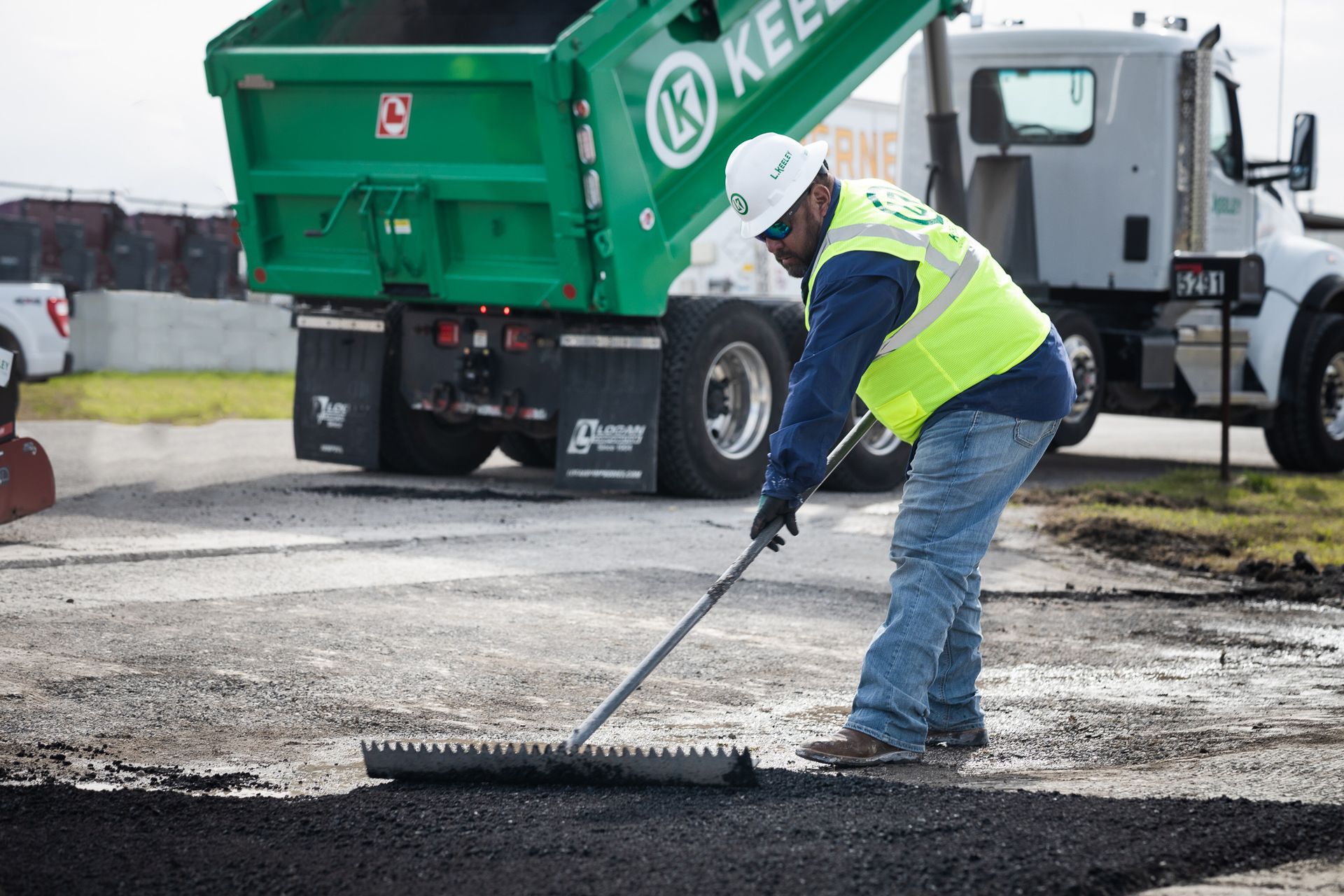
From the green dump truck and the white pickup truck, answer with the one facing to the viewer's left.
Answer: the white pickup truck

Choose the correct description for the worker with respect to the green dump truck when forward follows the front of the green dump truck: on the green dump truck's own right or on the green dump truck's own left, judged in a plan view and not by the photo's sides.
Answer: on the green dump truck's own right

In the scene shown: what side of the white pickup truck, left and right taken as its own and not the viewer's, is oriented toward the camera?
left

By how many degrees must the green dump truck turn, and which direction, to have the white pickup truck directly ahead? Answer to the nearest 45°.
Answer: approximately 90° to its left

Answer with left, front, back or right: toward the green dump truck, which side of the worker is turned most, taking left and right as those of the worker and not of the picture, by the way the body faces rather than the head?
right

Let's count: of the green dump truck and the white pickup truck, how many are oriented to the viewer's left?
1

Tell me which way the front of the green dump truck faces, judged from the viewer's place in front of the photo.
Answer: facing away from the viewer and to the right of the viewer

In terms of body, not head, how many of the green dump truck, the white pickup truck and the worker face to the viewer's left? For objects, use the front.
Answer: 2

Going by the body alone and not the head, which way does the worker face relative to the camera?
to the viewer's left

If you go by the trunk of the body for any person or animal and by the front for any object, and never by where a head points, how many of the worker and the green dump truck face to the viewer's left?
1

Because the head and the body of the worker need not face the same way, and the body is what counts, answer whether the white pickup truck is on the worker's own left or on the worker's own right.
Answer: on the worker's own right
